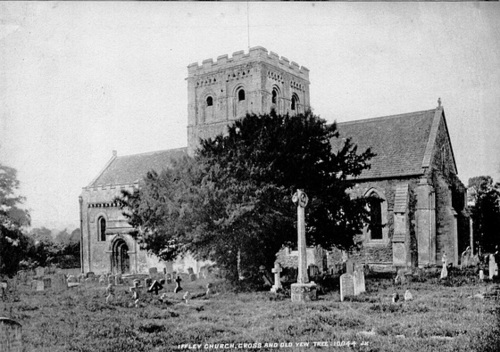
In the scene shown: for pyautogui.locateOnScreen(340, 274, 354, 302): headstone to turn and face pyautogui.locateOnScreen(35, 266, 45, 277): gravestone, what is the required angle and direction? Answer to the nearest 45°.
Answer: approximately 180°

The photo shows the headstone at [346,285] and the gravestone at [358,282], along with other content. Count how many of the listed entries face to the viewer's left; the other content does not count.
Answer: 0

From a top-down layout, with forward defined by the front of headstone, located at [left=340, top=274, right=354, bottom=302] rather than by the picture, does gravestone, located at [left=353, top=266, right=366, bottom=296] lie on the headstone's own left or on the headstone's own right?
on the headstone's own left

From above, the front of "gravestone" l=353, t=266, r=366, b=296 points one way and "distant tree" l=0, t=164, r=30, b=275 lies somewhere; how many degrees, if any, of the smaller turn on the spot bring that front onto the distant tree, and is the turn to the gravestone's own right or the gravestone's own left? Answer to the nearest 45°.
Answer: approximately 90° to the gravestone's own right

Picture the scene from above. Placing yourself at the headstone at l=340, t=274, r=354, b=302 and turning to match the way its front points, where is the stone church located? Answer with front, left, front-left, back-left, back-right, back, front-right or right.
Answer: back-left

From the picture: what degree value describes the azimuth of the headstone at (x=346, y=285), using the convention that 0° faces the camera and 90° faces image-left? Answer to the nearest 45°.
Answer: approximately 315°

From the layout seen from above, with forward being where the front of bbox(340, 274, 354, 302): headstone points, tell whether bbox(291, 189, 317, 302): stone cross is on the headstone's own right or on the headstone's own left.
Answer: on the headstone's own right

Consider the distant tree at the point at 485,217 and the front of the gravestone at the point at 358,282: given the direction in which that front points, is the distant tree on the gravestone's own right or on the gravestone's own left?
on the gravestone's own left

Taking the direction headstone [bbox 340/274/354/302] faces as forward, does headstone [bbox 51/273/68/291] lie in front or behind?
behind
